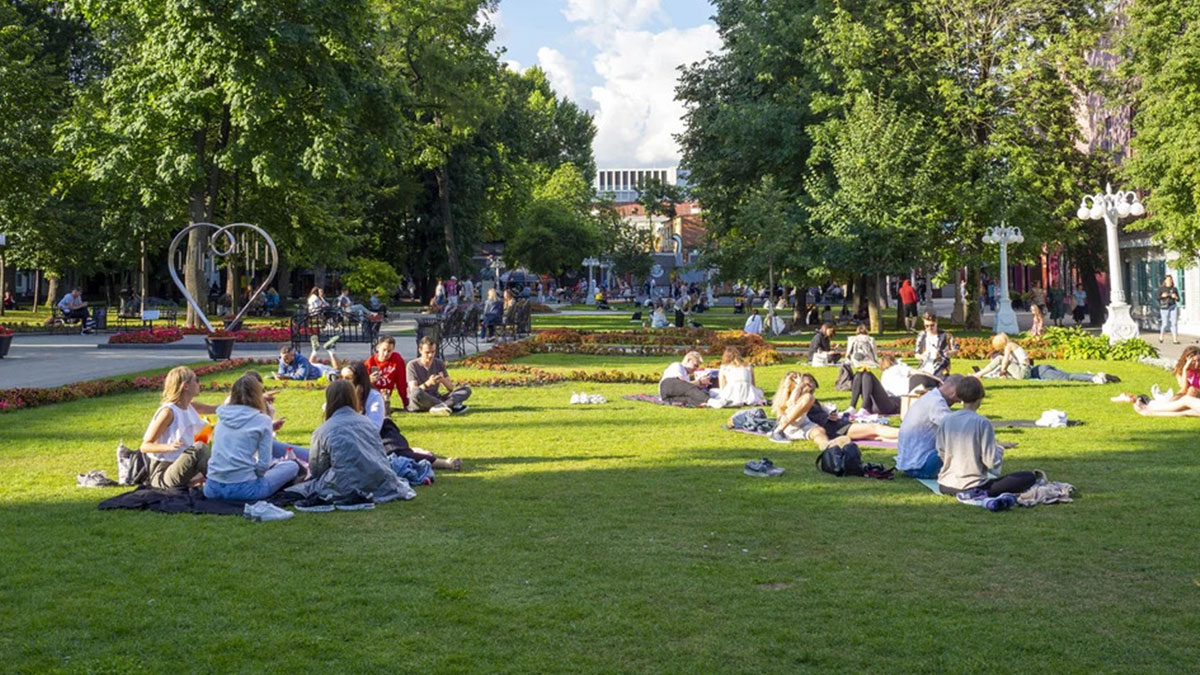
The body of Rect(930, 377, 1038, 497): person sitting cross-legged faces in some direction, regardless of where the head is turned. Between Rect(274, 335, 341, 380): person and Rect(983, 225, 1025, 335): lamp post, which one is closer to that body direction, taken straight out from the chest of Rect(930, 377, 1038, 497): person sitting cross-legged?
the lamp post

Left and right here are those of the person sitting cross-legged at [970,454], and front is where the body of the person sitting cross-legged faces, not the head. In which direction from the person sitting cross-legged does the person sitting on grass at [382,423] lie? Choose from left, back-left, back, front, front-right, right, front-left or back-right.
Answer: back-left

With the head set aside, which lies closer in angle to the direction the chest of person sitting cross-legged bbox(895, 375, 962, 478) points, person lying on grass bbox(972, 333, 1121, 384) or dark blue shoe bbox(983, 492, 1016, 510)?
the person lying on grass

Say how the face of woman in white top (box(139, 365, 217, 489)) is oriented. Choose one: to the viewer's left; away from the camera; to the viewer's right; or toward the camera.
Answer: to the viewer's right

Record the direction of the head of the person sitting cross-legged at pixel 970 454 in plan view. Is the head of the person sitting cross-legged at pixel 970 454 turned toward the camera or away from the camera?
away from the camera

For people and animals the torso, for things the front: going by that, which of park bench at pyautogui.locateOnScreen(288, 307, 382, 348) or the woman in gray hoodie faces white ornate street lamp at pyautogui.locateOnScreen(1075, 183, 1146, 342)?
the woman in gray hoodie
